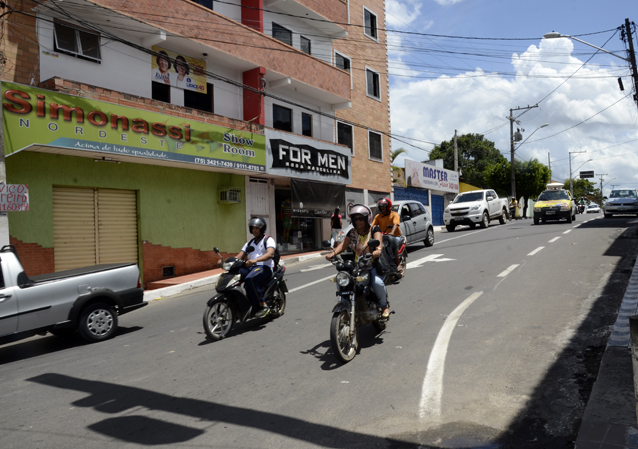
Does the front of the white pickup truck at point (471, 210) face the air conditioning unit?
yes

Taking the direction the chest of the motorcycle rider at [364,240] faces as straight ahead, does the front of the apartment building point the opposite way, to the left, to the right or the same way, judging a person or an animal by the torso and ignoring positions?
to the left

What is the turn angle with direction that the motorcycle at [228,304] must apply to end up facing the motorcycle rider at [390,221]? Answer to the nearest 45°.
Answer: approximately 180°

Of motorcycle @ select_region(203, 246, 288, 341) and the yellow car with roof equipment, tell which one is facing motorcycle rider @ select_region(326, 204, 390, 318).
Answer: the yellow car with roof equipment

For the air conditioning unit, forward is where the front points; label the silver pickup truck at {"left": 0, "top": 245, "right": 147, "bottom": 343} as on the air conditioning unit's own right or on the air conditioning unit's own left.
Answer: on the air conditioning unit's own right

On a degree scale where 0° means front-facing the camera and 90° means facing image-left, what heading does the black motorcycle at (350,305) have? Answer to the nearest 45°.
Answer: approximately 45°

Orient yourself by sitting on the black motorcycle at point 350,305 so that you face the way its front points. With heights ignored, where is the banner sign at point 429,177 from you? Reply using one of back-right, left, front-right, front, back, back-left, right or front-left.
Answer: back-right

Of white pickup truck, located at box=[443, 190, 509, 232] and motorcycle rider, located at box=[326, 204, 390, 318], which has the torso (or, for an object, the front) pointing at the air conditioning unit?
the white pickup truck

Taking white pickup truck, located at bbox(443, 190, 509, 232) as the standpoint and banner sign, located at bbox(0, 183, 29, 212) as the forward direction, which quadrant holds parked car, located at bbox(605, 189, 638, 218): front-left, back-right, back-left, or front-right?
back-left

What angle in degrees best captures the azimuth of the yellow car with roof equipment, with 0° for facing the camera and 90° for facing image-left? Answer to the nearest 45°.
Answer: approximately 0°
